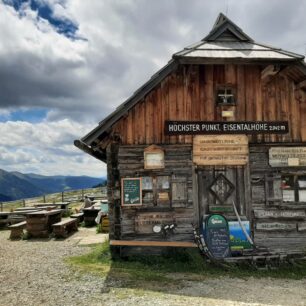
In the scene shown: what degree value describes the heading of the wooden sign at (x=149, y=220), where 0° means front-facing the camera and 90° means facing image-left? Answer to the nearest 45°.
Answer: approximately 0°

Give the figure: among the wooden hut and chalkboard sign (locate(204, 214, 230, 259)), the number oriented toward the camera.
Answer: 2

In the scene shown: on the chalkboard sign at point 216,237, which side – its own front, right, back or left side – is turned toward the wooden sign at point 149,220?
right

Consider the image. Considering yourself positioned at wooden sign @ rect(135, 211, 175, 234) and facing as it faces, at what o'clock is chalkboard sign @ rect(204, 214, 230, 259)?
The chalkboard sign is roughly at 9 o'clock from the wooden sign.

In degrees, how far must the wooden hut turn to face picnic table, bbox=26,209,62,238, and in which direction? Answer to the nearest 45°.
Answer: approximately 135° to its right

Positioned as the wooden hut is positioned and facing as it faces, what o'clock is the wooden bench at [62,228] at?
The wooden bench is roughly at 4 o'clock from the wooden hut.

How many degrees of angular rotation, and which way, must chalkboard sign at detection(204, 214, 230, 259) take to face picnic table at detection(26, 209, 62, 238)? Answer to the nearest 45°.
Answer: approximately 135° to its right

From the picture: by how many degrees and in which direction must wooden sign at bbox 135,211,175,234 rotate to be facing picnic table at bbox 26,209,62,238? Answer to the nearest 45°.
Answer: approximately 135° to its right
